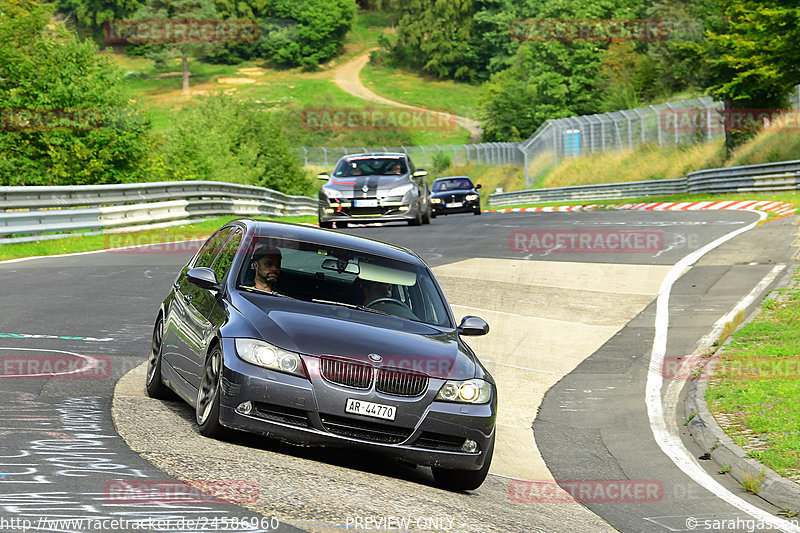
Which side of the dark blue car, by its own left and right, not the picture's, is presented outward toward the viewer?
front

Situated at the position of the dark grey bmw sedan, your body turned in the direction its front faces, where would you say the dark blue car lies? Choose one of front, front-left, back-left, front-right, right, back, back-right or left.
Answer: back-left

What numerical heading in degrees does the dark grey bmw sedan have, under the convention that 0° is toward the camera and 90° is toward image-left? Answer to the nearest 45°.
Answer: approximately 315°

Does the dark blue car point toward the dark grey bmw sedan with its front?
yes

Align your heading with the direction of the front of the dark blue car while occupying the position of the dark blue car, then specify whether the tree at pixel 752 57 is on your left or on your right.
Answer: on your left

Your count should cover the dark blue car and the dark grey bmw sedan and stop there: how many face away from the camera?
0

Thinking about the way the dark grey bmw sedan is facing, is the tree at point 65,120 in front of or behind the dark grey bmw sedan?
behind

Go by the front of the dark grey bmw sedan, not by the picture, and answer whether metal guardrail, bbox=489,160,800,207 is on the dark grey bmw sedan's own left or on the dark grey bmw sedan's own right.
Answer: on the dark grey bmw sedan's own left

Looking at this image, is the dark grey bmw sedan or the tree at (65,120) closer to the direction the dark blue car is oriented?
the dark grey bmw sedan

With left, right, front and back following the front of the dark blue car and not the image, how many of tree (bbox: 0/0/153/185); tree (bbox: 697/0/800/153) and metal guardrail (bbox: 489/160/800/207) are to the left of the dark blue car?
2

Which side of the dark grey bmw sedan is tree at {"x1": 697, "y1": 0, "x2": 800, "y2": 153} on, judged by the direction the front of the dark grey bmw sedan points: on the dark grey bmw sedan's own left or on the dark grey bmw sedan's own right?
on the dark grey bmw sedan's own left

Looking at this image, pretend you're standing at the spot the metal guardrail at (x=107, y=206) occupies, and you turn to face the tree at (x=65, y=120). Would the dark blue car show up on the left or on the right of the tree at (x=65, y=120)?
right
